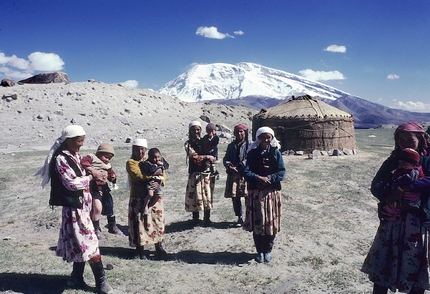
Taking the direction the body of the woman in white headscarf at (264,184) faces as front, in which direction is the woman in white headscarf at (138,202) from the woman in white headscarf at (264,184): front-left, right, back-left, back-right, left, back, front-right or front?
right

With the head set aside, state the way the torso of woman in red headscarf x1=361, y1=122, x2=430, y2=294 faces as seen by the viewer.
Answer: toward the camera

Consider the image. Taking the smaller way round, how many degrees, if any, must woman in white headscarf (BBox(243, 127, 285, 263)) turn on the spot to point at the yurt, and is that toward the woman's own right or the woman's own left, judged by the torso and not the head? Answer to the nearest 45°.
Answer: approximately 180°

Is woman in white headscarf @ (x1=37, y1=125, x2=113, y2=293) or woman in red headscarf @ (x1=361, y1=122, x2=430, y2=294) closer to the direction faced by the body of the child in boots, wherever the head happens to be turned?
the woman in red headscarf

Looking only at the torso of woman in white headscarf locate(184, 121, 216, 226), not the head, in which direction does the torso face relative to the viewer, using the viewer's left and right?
facing the viewer and to the right of the viewer

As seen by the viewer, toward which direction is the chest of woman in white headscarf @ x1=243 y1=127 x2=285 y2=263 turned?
toward the camera

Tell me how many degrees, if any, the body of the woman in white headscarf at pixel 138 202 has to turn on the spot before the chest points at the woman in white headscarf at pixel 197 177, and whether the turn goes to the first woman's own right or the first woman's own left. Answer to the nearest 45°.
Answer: approximately 90° to the first woman's own left

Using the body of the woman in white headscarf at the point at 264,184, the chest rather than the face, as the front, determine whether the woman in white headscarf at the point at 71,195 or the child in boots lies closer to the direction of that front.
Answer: the woman in white headscarf

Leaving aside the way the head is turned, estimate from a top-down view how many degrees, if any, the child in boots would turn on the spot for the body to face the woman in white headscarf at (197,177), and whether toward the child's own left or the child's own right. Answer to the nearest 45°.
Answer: approximately 45° to the child's own left
